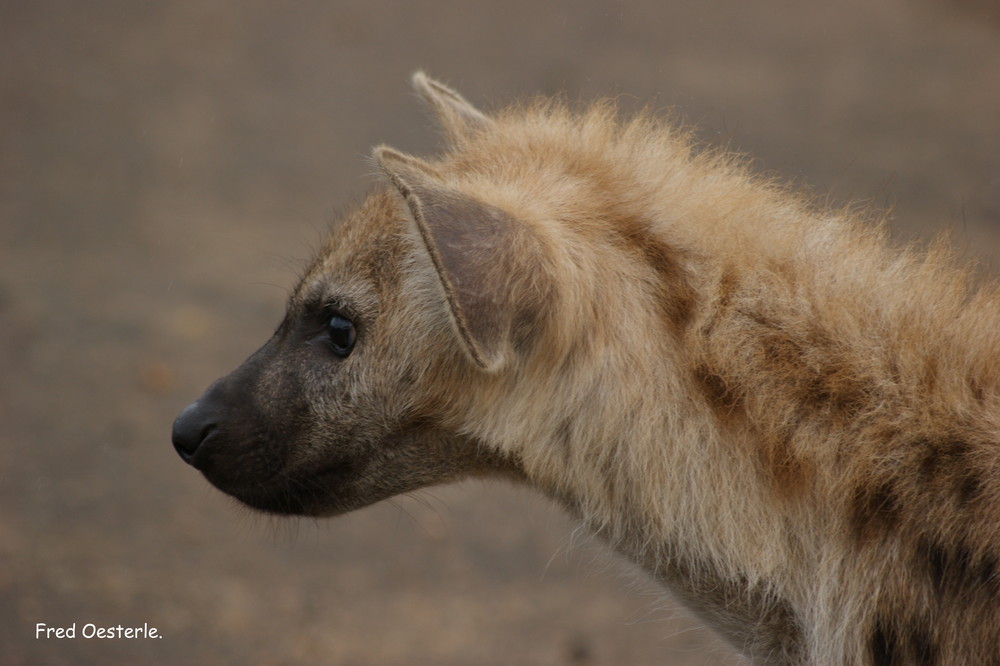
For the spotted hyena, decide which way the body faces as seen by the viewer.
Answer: to the viewer's left
